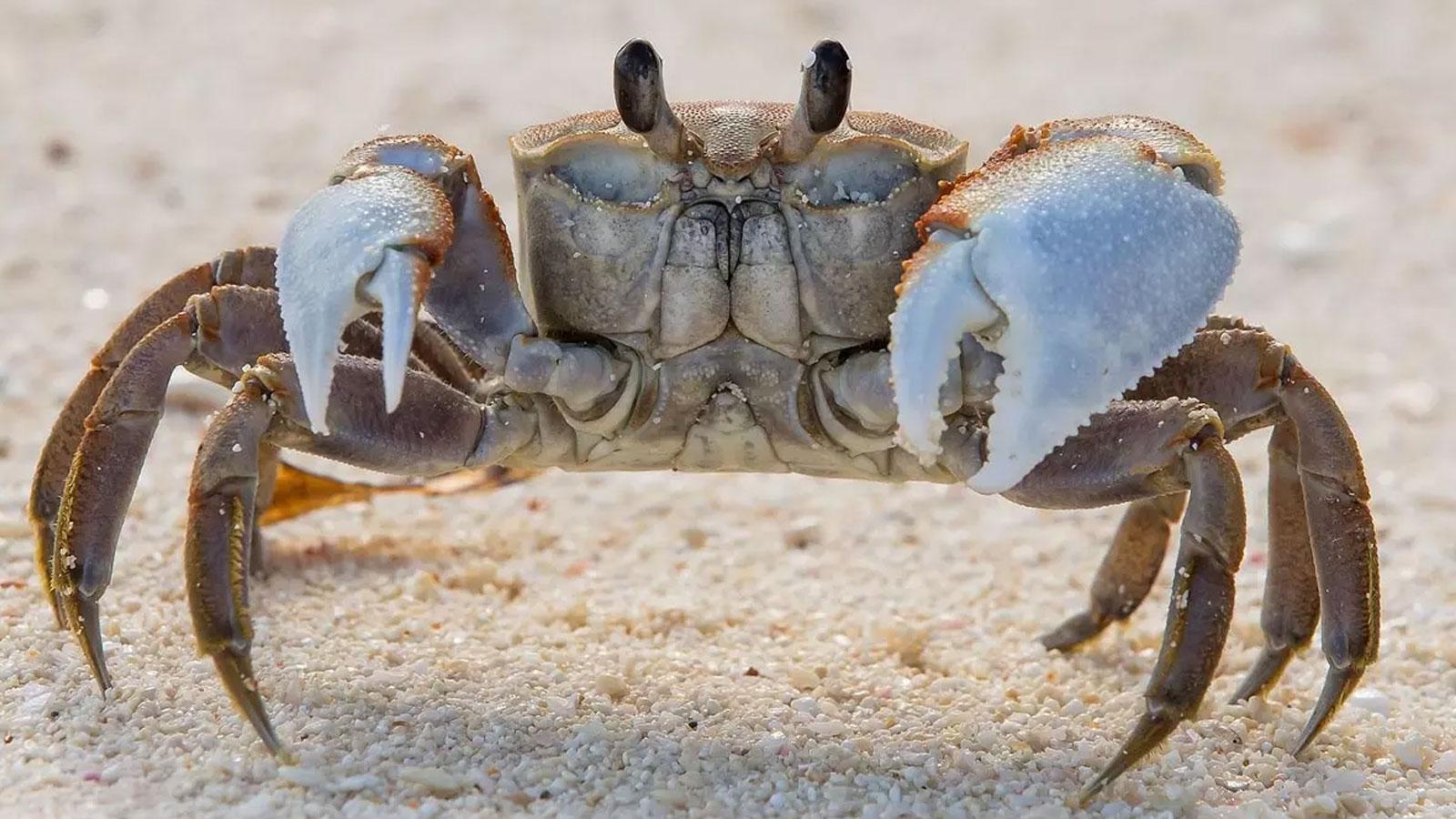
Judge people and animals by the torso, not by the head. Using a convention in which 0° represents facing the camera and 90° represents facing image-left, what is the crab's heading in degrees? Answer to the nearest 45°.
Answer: approximately 0°
